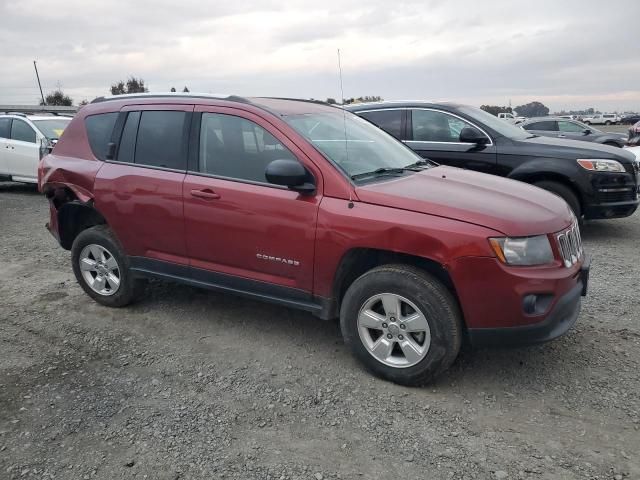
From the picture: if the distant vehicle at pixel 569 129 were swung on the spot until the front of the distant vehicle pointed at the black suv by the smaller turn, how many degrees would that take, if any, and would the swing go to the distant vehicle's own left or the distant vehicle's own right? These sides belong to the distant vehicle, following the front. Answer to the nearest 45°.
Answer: approximately 90° to the distant vehicle's own right

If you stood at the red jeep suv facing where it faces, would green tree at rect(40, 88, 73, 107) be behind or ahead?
behind

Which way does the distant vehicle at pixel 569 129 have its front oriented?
to the viewer's right

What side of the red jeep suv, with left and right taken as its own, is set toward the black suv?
left

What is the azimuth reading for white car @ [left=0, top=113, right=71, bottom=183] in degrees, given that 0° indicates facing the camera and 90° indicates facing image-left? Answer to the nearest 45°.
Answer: approximately 315°

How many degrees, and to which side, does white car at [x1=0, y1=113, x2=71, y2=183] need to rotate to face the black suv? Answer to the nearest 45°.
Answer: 0° — it already faces it

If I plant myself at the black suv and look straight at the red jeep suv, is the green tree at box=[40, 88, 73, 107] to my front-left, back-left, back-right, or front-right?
back-right

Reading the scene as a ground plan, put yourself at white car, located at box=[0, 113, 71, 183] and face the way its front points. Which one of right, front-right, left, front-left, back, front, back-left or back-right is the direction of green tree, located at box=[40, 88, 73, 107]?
back-left

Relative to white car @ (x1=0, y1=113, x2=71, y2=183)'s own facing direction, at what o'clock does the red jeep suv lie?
The red jeep suv is roughly at 1 o'clock from the white car.
